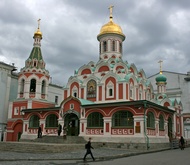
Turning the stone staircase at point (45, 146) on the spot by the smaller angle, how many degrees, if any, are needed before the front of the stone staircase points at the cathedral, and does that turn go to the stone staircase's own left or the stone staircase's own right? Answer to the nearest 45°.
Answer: approximately 135° to the stone staircase's own left

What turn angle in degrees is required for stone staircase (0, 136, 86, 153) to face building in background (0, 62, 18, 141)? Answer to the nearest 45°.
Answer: approximately 180°

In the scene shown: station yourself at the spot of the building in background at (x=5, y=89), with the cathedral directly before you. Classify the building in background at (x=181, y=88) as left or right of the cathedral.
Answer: left

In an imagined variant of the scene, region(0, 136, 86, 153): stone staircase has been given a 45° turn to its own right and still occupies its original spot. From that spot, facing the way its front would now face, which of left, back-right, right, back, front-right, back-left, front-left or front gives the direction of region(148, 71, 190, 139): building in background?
back

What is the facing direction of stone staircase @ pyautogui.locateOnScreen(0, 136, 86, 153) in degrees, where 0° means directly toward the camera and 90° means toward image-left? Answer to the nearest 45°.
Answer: approximately 0°
